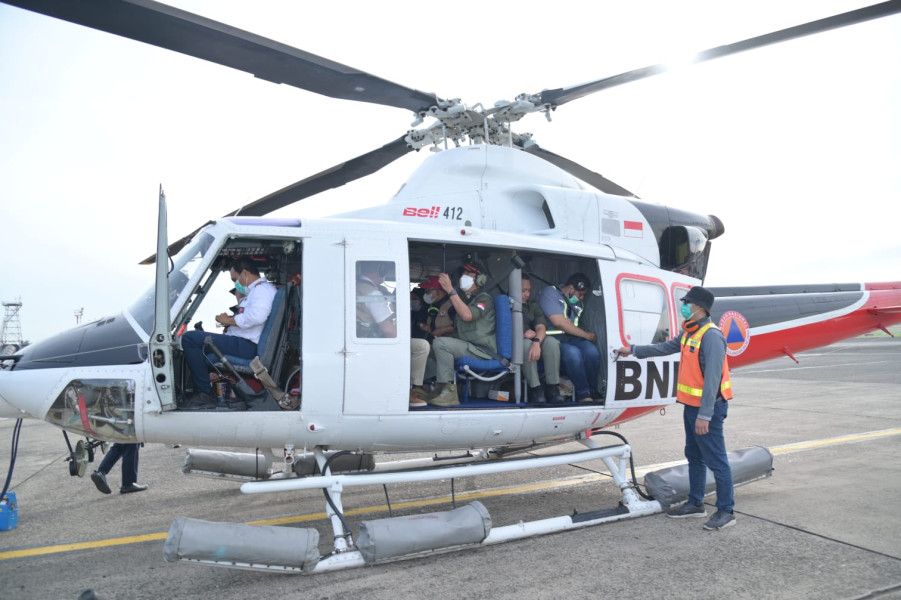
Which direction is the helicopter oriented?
to the viewer's left

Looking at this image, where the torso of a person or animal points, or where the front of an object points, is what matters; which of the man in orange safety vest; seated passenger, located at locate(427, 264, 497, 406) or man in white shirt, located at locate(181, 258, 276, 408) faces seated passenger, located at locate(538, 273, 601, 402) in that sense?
the man in orange safety vest

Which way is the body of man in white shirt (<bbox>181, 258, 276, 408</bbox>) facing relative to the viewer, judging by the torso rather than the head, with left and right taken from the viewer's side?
facing to the left of the viewer

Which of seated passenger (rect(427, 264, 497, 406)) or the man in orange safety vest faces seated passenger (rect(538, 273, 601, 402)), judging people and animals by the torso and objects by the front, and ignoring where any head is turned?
the man in orange safety vest

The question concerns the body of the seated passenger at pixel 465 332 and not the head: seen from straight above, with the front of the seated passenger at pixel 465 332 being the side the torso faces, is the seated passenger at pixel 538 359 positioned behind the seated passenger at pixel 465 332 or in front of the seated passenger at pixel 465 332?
behind

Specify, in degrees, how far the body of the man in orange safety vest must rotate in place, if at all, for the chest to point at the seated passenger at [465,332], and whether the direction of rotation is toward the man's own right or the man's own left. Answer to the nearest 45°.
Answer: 0° — they already face them

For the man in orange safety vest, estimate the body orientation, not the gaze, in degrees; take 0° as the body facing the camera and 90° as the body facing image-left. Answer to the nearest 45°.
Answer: approximately 90°
